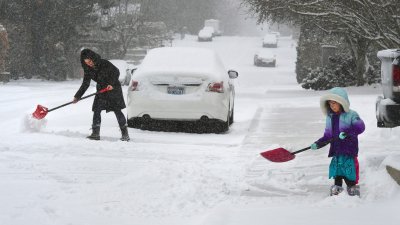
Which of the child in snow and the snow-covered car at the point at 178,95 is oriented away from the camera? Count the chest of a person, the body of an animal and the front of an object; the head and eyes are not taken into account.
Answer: the snow-covered car

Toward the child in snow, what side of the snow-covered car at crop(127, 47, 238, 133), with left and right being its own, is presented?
back

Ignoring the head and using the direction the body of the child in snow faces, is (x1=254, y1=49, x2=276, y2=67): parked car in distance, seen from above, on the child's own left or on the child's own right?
on the child's own right

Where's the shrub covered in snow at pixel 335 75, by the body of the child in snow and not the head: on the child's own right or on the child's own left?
on the child's own right

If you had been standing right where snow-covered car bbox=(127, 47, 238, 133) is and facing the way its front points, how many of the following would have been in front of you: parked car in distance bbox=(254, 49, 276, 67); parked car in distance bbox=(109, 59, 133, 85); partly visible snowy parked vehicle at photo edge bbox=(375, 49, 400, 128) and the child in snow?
2

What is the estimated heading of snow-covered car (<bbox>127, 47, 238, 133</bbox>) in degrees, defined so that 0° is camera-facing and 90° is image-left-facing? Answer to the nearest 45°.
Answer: approximately 180°

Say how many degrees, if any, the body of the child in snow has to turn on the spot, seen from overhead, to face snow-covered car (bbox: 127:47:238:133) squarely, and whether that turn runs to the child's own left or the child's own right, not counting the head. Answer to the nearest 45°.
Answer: approximately 90° to the child's own right

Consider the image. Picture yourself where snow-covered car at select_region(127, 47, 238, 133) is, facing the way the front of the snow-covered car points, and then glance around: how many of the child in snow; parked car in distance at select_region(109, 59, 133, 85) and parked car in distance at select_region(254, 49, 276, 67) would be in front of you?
2

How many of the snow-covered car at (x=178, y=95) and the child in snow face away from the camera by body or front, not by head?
1

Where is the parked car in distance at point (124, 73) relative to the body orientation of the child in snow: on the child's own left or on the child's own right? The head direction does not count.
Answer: on the child's own right

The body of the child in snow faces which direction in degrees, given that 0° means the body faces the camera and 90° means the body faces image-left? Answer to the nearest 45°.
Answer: approximately 45°

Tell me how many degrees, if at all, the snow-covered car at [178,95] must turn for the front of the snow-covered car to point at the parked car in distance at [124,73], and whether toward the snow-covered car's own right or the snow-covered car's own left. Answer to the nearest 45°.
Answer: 0° — it already faces it
